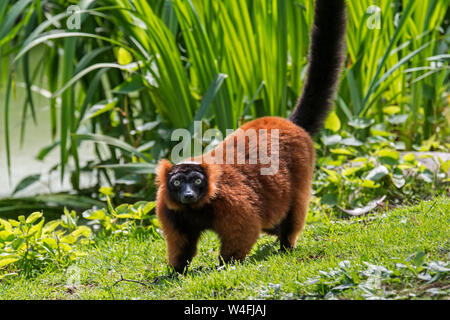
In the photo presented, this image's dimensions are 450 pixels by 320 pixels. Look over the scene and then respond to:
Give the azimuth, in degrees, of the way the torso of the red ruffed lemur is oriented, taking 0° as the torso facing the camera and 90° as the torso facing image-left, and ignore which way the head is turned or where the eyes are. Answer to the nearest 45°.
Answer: approximately 45°
